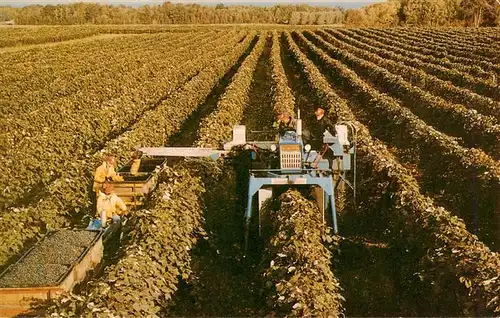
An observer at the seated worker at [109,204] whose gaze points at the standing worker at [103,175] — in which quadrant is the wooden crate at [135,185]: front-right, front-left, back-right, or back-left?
front-right

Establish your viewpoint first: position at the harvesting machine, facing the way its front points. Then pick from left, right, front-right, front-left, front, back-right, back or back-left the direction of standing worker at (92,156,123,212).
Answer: right

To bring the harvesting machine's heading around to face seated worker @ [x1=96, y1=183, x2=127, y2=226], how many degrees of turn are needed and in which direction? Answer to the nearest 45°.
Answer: approximately 90° to its right

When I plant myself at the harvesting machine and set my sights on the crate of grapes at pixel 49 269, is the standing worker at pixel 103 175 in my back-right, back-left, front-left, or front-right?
front-right

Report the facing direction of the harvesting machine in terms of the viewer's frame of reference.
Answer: facing the viewer

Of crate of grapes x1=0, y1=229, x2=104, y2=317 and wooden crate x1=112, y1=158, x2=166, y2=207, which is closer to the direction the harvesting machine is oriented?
the crate of grapes

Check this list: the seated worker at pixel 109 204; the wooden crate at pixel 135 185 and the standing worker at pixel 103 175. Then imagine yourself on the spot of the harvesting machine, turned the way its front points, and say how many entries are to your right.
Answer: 3

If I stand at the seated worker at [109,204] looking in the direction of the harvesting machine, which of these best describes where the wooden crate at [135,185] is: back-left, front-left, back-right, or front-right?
front-left

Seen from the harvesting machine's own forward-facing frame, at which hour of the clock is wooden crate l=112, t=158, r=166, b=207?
The wooden crate is roughly at 3 o'clock from the harvesting machine.

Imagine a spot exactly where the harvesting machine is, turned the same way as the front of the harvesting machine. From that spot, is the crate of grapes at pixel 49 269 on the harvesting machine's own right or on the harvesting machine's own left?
on the harvesting machine's own right
